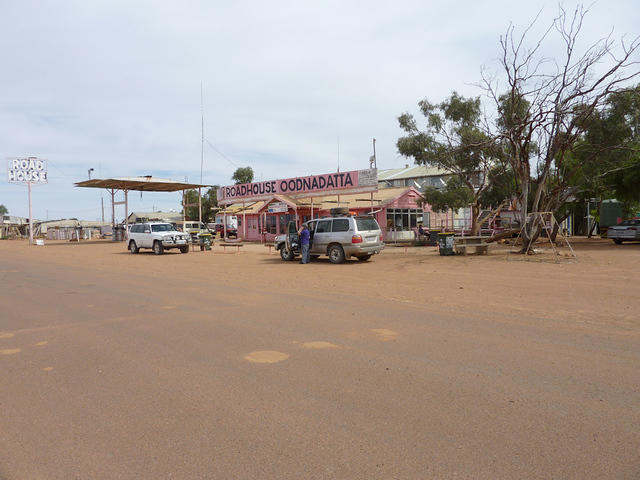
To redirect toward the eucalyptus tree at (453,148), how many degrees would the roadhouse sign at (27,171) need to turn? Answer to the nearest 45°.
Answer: approximately 45° to its left

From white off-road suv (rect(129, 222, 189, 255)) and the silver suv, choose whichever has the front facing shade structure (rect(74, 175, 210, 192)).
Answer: the silver suv

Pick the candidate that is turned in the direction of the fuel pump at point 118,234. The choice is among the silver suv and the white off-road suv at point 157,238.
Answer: the silver suv

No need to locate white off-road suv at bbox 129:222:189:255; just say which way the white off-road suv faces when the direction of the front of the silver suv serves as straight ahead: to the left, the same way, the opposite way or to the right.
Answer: the opposite way

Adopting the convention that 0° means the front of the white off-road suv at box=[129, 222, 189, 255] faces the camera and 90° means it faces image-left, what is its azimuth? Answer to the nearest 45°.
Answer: approximately 315°

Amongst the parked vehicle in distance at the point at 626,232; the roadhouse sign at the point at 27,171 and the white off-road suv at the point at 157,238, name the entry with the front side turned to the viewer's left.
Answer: the parked vehicle in distance

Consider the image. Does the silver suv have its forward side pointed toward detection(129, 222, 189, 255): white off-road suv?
yes

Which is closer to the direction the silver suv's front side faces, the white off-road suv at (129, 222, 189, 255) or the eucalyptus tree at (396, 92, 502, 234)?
the white off-road suv
